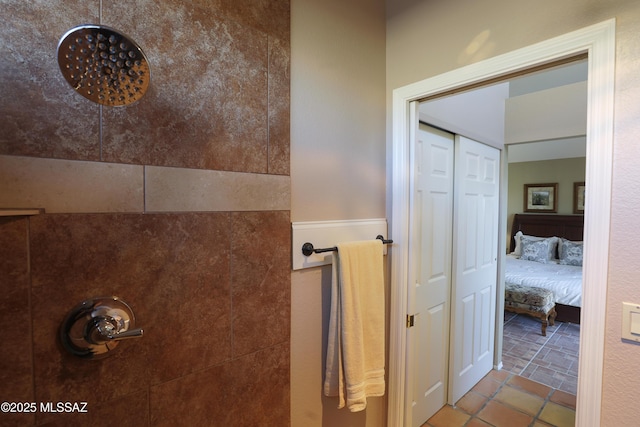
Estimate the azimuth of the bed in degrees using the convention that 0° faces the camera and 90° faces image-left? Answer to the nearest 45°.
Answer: approximately 0°

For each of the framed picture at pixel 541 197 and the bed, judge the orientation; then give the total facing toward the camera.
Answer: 2

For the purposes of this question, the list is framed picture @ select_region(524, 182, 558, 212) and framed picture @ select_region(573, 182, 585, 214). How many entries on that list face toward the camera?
2

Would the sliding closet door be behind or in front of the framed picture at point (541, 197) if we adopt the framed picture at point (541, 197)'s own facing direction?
in front

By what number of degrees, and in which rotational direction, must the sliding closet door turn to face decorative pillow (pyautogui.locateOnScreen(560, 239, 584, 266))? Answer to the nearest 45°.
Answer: approximately 90° to its left
